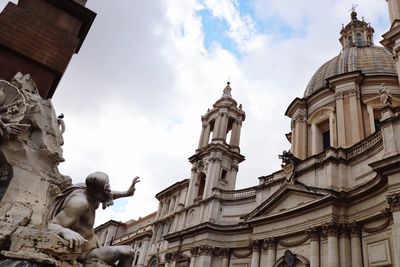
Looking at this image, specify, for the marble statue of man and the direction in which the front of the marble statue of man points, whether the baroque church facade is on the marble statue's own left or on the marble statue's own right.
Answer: on the marble statue's own left

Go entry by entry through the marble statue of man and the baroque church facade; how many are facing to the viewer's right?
1

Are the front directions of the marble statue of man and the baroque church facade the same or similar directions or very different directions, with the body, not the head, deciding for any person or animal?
very different directions

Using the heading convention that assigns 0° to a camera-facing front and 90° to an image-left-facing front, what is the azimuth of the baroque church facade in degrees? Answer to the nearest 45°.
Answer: approximately 45°

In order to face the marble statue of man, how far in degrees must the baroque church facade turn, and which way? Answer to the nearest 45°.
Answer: approximately 45° to its left

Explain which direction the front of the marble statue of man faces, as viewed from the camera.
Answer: facing to the right of the viewer
